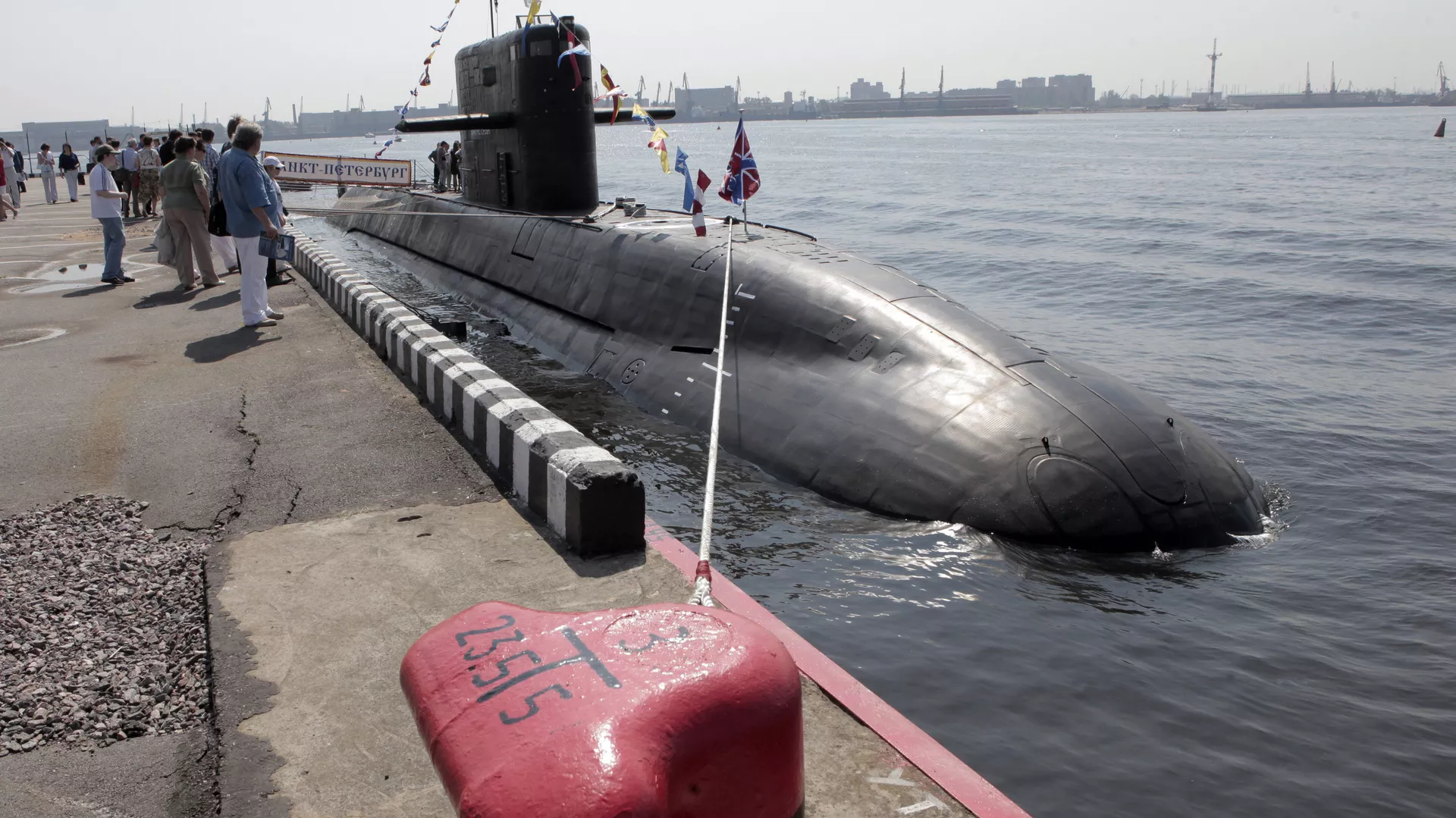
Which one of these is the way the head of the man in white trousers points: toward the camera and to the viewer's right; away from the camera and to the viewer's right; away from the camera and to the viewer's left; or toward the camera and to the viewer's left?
away from the camera and to the viewer's right

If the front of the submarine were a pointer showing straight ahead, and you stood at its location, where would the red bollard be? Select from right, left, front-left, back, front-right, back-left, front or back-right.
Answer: front-right

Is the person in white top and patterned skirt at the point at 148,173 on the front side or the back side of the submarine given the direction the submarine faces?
on the back side

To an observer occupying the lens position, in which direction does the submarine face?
facing the viewer and to the right of the viewer

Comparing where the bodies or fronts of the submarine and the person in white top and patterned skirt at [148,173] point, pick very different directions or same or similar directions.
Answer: very different directions

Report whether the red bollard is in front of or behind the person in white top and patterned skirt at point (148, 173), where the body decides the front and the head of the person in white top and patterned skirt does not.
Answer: behind

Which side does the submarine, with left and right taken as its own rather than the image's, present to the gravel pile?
front

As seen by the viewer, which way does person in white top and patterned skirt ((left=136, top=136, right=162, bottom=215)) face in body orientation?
away from the camera

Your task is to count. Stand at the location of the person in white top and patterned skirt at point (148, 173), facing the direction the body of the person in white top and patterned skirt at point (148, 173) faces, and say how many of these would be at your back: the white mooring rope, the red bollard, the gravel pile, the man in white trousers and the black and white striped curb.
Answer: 5

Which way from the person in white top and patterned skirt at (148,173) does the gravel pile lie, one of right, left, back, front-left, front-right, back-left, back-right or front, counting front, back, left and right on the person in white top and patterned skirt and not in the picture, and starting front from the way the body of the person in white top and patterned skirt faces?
back

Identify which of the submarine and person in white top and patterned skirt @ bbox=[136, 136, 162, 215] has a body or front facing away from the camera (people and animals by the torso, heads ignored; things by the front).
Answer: the person in white top and patterned skirt
